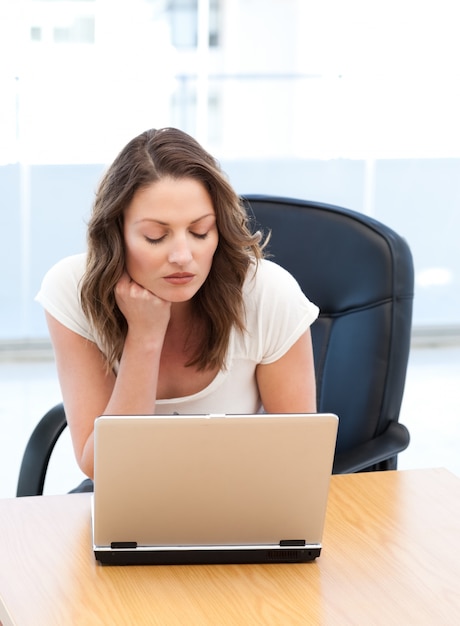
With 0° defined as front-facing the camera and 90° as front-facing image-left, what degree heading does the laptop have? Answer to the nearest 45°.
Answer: approximately 180°

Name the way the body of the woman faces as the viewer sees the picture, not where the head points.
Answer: toward the camera

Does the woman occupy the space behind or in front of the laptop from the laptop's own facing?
in front

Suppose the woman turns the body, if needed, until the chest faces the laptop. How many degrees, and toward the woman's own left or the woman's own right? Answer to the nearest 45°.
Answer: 0° — they already face it

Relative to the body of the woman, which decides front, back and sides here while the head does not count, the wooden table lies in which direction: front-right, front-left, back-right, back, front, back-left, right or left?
front

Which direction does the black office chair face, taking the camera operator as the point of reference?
facing the viewer and to the left of the viewer

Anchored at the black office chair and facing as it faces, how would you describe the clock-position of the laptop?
The laptop is roughly at 11 o'clock from the black office chair.

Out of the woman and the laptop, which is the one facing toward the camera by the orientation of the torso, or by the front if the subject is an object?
the woman

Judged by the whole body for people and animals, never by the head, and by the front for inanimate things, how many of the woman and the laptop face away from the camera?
1
